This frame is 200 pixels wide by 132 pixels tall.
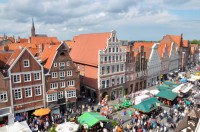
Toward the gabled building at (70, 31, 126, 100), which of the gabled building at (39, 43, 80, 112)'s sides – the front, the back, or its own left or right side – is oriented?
left

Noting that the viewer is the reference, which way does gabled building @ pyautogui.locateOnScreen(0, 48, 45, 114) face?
facing the viewer and to the right of the viewer

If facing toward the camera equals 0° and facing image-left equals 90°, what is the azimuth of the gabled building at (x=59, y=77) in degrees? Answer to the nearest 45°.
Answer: approximately 315°

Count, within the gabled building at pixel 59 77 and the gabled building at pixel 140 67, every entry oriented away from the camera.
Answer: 0

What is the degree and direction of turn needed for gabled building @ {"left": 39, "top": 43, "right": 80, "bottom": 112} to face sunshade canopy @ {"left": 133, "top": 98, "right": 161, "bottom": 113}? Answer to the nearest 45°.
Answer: approximately 45° to its left

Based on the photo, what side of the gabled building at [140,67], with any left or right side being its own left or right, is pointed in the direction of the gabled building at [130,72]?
right

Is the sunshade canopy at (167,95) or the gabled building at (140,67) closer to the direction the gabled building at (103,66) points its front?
the sunshade canopy

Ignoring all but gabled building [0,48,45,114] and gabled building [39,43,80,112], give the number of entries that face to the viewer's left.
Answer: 0

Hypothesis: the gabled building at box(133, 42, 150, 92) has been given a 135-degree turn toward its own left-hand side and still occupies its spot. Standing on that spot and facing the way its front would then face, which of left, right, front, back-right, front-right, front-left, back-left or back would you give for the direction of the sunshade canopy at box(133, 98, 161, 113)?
back

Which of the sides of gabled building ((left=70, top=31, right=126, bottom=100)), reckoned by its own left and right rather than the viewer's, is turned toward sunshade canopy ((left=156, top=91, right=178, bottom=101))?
front

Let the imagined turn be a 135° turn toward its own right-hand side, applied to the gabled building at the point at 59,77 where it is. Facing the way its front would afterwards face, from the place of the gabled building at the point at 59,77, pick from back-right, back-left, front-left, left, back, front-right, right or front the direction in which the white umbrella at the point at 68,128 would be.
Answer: left
